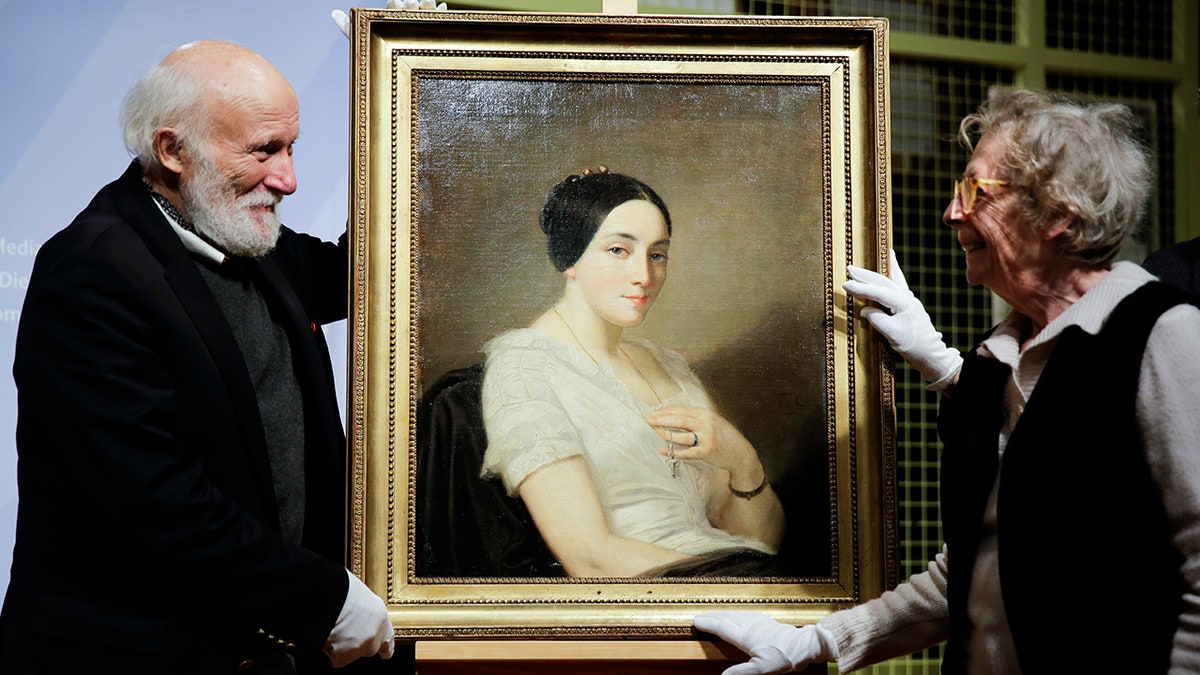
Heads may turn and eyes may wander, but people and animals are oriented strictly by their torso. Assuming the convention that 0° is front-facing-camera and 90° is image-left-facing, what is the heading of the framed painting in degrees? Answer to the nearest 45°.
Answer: approximately 0°

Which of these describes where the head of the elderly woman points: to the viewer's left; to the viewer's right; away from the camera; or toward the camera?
to the viewer's left

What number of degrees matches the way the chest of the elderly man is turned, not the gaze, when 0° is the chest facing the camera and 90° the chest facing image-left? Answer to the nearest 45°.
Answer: approximately 315°

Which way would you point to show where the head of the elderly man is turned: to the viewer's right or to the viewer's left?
to the viewer's right
